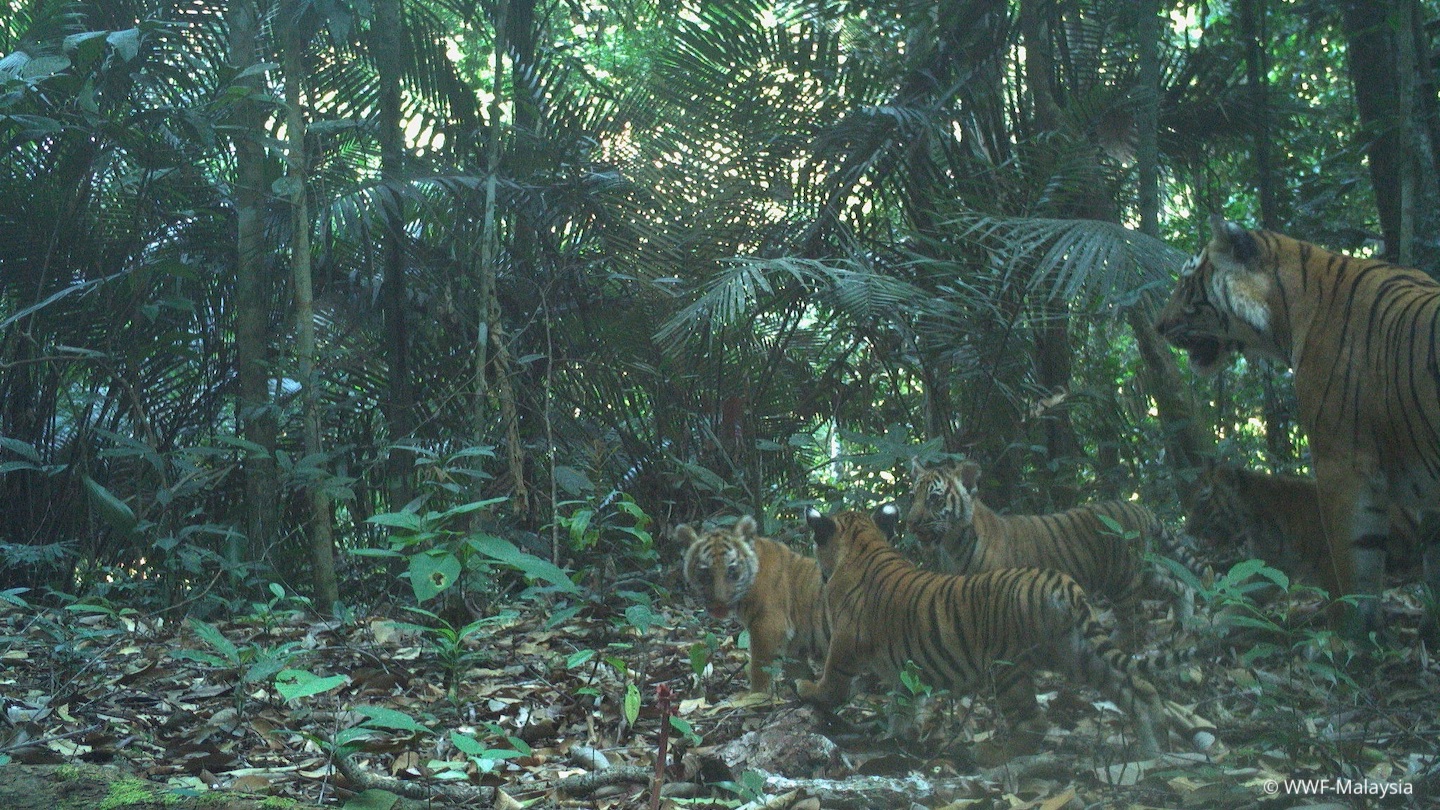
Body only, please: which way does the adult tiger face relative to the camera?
to the viewer's left

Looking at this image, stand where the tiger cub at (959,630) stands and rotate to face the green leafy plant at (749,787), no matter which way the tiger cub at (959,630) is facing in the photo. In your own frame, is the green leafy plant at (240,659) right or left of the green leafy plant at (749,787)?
right

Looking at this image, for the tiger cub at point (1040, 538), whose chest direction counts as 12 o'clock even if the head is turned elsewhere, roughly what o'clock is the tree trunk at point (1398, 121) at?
The tree trunk is roughly at 5 o'clock from the tiger cub.

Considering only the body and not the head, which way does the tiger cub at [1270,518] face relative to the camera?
to the viewer's left

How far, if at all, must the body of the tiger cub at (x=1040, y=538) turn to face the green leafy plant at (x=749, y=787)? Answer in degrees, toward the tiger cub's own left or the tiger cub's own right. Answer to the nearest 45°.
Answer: approximately 90° to the tiger cub's own left

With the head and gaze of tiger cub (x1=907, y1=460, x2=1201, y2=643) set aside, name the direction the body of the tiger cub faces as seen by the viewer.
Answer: to the viewer's left

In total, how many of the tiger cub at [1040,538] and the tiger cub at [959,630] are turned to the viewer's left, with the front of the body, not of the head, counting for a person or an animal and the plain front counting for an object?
2

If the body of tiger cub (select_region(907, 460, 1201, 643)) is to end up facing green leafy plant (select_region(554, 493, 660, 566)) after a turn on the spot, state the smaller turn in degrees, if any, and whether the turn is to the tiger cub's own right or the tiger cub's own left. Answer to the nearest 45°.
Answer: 0° — it already faces it

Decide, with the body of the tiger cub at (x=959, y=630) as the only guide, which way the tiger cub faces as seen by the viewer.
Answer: to the viewer's left

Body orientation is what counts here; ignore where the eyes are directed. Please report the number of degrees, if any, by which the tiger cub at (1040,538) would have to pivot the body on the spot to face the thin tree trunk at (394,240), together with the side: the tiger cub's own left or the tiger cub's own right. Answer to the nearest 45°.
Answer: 0° — it already faces it
